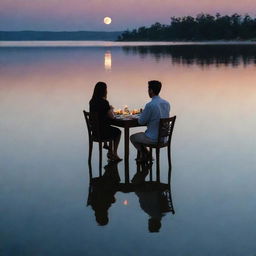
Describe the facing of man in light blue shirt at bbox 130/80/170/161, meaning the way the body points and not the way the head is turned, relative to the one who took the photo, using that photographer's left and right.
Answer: facing away from the viewer and to the left of the viewer

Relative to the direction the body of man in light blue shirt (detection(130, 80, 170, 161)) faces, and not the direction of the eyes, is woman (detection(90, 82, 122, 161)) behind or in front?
in front
